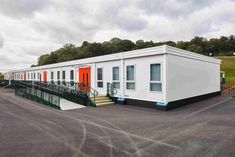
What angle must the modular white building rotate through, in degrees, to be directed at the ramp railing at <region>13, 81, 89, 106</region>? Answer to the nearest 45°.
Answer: approximately 45° to its right

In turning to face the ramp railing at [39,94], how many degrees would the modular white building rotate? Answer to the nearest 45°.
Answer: approximately 45° to its right

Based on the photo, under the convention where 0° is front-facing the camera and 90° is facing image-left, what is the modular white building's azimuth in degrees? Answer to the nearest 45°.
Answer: approximately 45°
